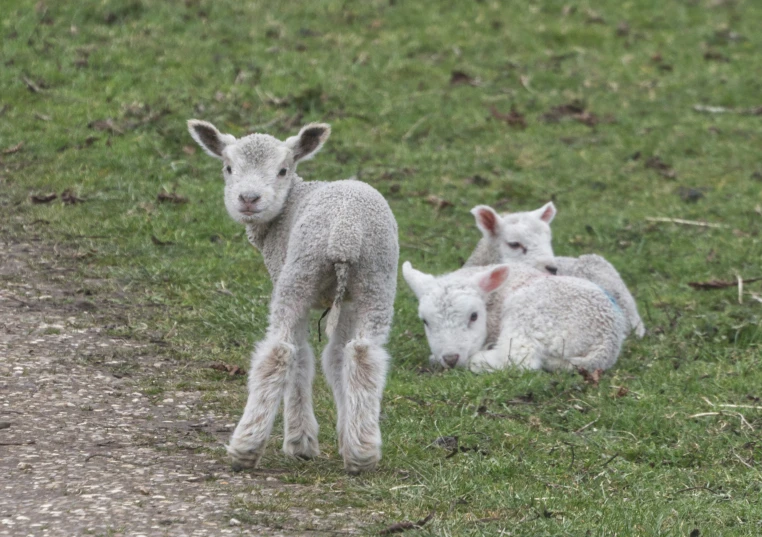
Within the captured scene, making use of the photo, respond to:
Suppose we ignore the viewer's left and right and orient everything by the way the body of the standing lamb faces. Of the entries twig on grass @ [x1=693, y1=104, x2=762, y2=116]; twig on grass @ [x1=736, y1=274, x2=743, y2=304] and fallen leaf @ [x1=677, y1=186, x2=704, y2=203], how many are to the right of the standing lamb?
3

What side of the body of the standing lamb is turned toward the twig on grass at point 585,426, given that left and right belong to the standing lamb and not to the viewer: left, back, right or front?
right

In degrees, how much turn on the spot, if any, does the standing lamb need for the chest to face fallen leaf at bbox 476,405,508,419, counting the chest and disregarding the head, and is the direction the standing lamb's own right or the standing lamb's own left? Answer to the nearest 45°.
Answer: approximately 90° to the standing lamb's own right

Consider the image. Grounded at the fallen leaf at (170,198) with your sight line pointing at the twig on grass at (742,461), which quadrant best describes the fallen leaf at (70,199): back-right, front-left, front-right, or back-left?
back-right

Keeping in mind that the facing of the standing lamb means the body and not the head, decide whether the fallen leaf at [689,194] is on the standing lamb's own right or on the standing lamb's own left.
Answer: on the standing lamb's own right

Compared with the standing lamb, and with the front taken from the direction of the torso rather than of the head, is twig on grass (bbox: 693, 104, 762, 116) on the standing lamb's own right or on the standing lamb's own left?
on the standing lamb's own right

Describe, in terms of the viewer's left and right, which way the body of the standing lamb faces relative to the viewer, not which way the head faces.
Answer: facing away from the viewer and to the left of the viewer
